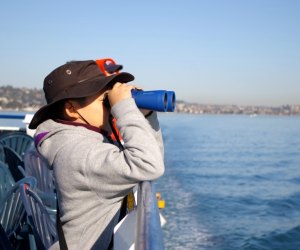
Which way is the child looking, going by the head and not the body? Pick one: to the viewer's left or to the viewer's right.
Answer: to the viewer's right

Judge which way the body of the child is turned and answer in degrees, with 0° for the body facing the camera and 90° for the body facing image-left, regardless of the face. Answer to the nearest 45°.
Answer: approximately 270°
